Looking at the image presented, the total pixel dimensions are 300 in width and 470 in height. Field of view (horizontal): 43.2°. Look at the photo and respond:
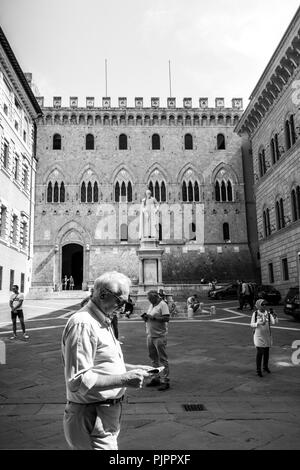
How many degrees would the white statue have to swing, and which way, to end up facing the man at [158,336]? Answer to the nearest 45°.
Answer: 0° — it already faces them

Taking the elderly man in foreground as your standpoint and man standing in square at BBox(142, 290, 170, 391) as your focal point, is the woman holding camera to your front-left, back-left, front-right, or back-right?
front-right

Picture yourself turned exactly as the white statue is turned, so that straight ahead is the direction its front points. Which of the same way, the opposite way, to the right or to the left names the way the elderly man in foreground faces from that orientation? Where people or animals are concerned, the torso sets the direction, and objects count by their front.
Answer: to the left

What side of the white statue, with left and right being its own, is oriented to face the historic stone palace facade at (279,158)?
left

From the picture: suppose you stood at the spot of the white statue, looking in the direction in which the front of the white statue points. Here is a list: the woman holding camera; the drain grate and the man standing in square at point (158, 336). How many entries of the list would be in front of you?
3

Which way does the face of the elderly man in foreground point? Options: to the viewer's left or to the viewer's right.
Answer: to the viewer's right

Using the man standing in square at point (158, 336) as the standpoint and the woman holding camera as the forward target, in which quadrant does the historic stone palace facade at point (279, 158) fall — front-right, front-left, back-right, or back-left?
front-left

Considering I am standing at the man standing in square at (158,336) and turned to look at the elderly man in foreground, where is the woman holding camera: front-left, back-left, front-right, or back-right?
back-left

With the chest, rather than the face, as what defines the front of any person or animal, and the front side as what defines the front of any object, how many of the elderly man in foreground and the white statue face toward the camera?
1

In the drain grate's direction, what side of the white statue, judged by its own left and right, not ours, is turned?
front

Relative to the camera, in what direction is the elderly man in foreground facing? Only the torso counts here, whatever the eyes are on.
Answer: to the viewer's right

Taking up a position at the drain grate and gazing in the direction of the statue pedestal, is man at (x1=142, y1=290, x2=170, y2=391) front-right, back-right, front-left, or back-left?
front-left

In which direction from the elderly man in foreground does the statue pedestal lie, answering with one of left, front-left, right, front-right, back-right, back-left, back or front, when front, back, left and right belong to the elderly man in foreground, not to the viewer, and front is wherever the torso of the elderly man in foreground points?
left

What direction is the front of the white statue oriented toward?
toward the camera
